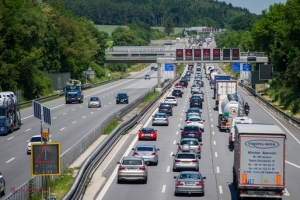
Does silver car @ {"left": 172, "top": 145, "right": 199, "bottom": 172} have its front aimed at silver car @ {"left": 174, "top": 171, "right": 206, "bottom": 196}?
no

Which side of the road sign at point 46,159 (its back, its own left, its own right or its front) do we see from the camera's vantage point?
front

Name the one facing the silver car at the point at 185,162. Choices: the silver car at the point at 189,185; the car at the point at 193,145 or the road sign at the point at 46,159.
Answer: the silver car at the point at 189,185

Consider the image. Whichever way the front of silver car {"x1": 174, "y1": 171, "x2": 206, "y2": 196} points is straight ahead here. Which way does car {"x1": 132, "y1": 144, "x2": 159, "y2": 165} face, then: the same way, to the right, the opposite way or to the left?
the same way

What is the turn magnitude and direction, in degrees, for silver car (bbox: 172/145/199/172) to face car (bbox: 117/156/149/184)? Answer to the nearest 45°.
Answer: approximately 135° to its left

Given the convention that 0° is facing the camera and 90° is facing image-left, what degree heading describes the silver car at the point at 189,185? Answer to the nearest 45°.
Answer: approximately 180°

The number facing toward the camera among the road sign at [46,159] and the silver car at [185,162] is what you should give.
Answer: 1

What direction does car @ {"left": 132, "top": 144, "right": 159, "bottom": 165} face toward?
away from the camera

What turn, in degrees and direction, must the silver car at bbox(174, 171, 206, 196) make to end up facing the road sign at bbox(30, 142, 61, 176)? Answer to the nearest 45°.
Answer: approximately 135° to its left

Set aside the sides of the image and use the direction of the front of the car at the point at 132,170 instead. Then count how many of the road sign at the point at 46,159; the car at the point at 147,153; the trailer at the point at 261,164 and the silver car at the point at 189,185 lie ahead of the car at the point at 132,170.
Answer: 1

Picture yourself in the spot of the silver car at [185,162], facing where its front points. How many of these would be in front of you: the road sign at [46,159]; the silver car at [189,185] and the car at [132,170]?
0

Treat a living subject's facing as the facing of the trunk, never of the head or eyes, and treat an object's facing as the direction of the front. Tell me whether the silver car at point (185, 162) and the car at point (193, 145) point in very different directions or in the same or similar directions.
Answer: same or similar directions

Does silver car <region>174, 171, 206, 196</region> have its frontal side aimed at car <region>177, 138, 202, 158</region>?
yes

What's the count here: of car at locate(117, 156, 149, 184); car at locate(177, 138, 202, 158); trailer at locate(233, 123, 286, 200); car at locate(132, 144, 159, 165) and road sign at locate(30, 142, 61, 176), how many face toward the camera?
1

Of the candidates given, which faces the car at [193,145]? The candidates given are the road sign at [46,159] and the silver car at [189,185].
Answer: the silver car

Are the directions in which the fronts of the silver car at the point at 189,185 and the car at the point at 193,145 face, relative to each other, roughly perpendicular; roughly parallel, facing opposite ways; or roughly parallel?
roughly parallel

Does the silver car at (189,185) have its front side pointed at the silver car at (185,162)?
yes

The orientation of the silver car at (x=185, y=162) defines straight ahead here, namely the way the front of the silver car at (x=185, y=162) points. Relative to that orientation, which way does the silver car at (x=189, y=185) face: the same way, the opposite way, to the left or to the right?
the same way

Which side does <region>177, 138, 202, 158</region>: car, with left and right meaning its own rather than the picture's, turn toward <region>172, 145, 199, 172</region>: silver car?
back

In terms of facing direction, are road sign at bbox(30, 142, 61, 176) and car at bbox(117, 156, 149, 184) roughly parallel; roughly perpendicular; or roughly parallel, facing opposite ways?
roughly parallel, facing opposite ways

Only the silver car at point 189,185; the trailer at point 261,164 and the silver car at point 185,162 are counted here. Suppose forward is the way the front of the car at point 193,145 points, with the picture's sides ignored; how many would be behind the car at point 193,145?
3

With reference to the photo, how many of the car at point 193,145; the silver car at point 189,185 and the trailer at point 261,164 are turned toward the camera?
0
